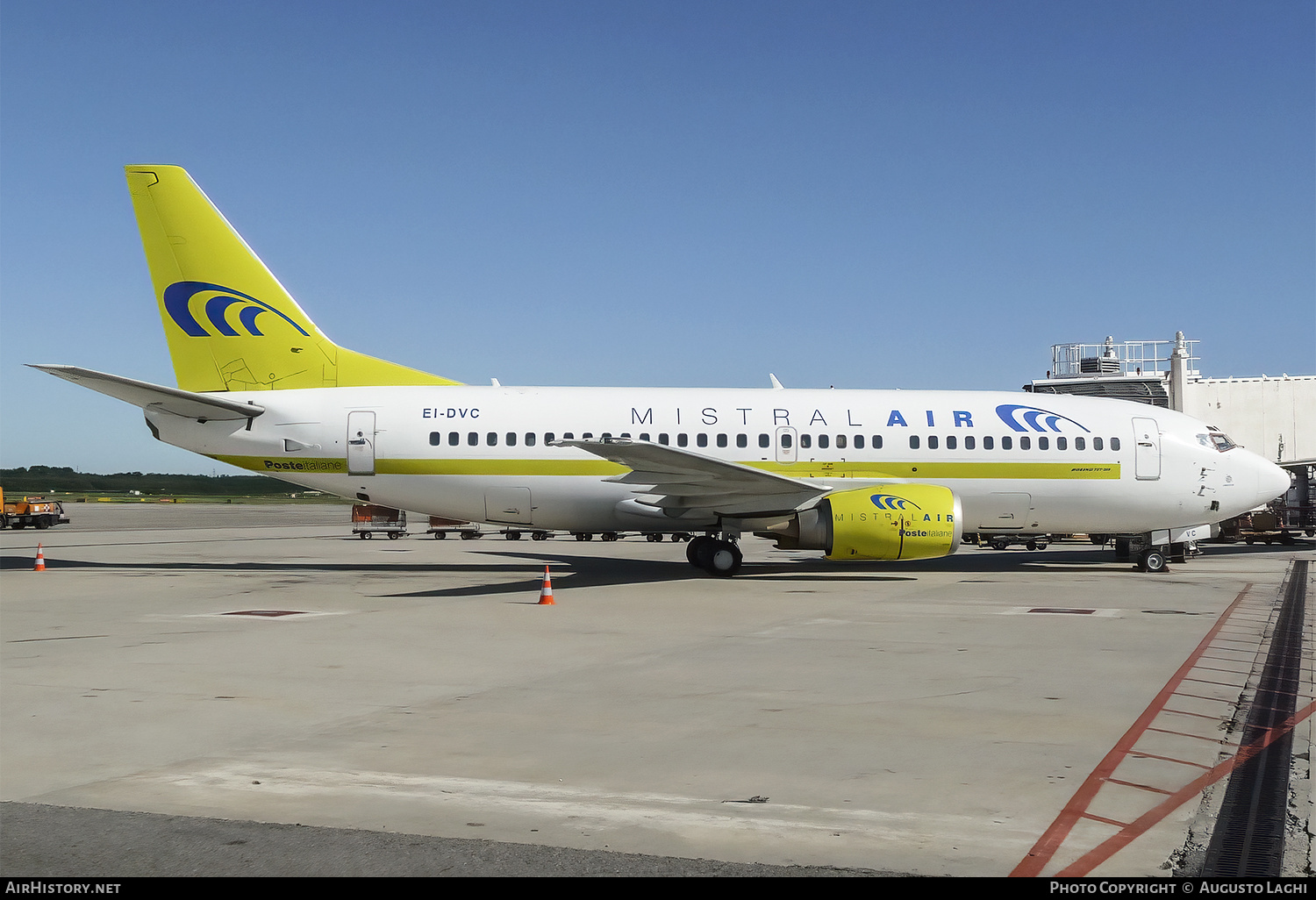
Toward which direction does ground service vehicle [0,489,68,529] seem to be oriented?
to the viewer's right

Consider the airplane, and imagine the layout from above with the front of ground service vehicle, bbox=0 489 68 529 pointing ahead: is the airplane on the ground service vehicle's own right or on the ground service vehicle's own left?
on the ground service vehicle's own right

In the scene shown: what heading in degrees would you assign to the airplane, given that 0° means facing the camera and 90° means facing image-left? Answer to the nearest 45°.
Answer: approximately 270°

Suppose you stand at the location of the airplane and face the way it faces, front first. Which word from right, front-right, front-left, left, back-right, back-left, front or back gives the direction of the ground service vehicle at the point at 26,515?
back-left

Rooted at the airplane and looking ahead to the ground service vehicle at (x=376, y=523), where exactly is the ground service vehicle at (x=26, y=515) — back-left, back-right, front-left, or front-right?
front-left

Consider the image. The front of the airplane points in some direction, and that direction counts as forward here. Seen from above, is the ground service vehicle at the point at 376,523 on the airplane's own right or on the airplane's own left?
on the airplane's own left
